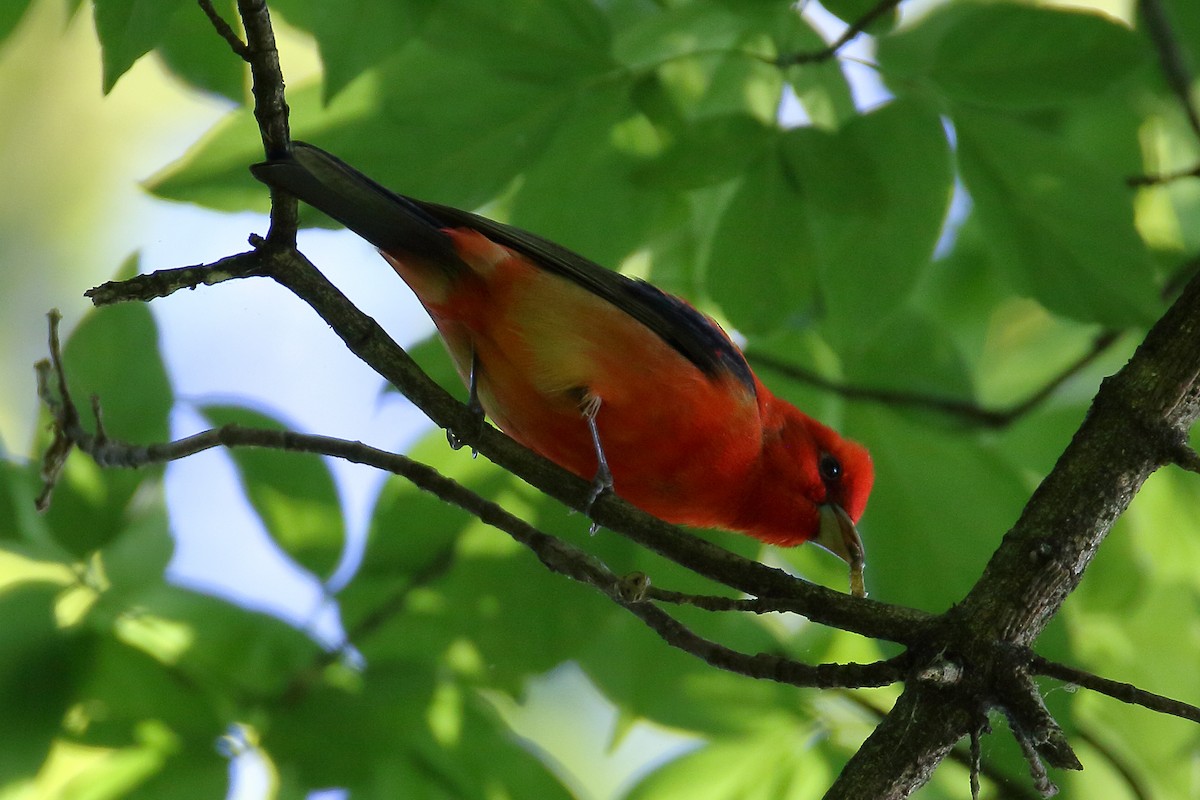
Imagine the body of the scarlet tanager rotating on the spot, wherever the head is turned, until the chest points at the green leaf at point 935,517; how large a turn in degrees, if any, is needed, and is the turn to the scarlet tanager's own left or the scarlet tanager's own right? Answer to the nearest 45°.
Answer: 0° — it already faces it

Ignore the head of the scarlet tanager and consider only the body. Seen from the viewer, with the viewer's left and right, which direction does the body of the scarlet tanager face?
facing to the right of the viewer

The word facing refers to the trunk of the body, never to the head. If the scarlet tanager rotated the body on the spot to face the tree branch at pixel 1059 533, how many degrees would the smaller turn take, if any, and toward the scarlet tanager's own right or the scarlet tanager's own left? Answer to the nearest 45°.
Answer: approximately 45° to the scarlet tanager's own right
